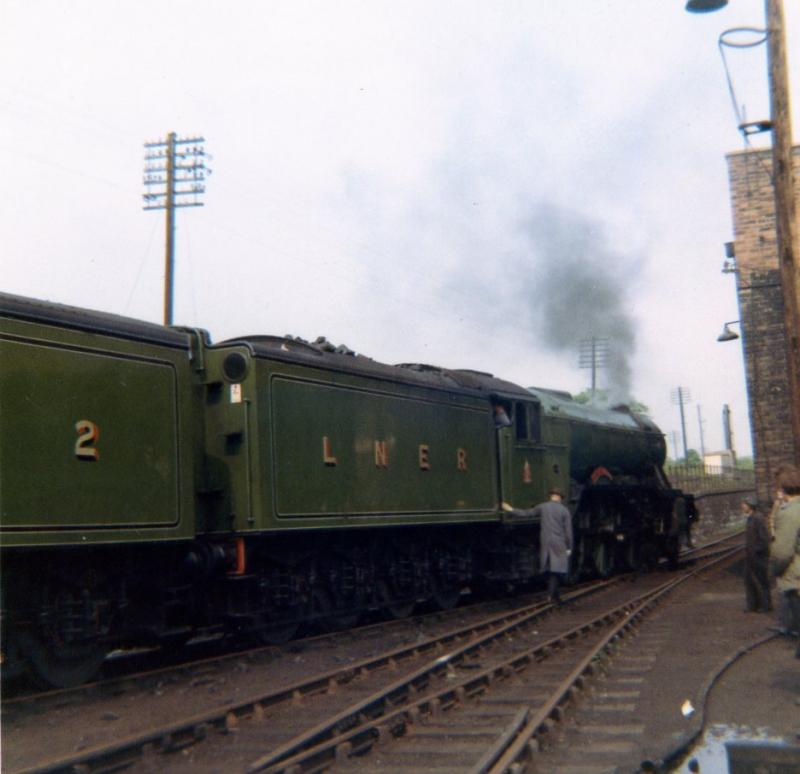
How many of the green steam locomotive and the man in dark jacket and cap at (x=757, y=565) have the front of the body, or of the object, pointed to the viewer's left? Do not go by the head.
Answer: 1

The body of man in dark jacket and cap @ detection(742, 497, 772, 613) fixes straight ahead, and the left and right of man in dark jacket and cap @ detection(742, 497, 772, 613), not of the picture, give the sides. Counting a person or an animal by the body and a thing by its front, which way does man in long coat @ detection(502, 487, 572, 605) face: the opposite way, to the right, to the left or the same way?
to the right

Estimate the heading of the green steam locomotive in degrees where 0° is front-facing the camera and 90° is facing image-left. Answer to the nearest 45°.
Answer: approximately 225°

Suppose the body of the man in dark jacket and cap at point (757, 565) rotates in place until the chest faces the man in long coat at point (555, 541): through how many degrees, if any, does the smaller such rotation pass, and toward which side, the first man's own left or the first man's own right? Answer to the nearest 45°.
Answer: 0° — they already face them

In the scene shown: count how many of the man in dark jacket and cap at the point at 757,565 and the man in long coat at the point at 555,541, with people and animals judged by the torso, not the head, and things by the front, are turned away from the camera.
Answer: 1

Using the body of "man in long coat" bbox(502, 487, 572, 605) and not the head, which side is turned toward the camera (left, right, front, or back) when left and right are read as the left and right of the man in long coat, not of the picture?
back

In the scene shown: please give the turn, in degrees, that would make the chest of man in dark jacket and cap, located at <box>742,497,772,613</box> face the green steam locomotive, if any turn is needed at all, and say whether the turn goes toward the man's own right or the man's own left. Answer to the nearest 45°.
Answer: approximately 45° to the man's own left

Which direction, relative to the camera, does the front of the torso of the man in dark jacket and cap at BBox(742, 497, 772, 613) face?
to the viewer's left

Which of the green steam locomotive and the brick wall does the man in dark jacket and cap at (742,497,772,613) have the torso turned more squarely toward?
the green steam locomotive

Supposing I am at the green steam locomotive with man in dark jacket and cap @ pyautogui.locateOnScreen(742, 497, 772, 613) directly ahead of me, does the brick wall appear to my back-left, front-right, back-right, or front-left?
front-left

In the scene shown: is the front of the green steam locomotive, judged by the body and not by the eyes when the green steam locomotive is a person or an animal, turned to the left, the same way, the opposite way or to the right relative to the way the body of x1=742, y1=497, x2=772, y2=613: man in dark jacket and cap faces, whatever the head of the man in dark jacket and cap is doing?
to the right

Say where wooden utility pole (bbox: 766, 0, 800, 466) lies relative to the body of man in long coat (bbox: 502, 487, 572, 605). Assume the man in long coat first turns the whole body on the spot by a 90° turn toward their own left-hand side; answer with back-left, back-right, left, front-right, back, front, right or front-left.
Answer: back-left
